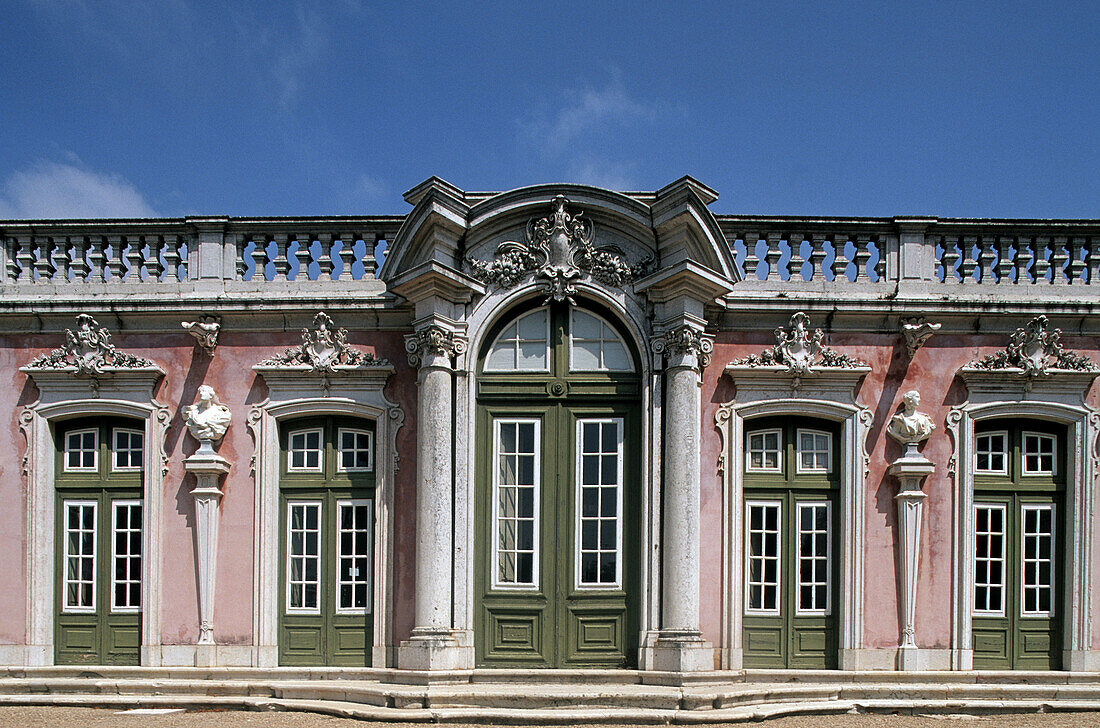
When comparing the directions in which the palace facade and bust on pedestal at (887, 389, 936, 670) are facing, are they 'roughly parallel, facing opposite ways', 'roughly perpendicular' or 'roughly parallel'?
roughly parallel

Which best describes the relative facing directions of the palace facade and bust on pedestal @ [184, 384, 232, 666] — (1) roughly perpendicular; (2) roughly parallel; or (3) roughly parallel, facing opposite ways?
roughly parallel

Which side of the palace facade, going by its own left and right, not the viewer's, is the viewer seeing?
front

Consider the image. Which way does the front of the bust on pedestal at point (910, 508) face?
toward the camera

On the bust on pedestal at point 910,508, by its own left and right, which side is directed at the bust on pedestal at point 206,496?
right

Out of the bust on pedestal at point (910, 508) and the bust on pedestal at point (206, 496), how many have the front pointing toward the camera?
2

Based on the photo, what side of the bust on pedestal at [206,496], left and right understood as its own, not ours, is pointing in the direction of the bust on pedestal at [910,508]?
left
